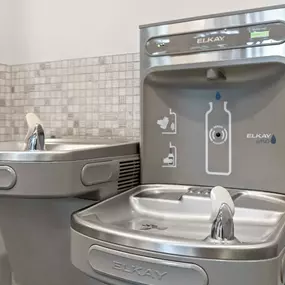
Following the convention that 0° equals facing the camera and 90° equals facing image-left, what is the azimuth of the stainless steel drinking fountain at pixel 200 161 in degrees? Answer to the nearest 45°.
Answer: approximately 45°

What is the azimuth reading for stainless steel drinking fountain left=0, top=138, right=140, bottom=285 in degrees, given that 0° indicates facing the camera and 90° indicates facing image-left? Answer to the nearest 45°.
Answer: approximately 45°
